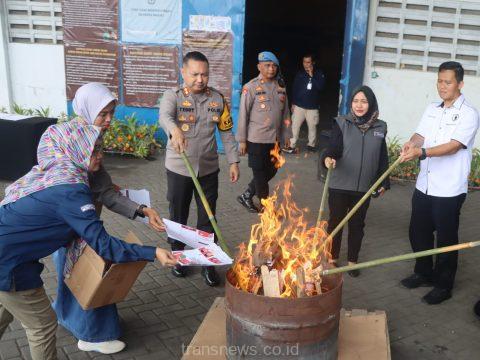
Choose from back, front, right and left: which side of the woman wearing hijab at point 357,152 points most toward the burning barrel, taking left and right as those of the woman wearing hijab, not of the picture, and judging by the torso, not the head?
front

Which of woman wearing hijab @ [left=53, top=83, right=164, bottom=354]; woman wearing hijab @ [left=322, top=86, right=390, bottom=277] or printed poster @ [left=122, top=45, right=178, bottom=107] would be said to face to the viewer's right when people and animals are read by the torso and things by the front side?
woman wearing hijab @ [left=53, top=83, right=164, bottom=354]

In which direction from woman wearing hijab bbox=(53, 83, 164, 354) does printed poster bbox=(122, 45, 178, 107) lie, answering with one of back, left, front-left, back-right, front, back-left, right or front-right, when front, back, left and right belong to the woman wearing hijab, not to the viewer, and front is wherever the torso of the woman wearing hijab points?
left

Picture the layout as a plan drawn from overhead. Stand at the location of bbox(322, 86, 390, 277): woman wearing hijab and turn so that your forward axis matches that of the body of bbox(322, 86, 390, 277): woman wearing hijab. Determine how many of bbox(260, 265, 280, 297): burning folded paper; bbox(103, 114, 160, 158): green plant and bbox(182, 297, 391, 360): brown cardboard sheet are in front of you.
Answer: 2

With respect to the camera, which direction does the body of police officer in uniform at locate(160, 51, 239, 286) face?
toward the camera

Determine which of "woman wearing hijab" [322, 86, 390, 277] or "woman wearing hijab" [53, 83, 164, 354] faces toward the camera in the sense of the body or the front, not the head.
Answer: "woman wearing hijab" [322, 86, 390, 277]

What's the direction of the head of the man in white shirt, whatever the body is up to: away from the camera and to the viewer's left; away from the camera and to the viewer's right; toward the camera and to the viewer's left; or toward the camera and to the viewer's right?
toward the camera and to the viewer's left

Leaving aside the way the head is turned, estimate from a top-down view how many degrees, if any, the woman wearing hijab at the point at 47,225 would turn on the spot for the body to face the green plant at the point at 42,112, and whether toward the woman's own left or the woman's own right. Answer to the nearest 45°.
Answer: approximately 90° to the woman's own left

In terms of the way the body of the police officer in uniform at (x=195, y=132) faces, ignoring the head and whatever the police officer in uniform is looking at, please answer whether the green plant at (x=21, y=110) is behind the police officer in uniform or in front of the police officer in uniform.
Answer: behind

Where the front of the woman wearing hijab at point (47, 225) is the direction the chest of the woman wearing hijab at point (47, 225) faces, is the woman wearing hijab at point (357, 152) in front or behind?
in front

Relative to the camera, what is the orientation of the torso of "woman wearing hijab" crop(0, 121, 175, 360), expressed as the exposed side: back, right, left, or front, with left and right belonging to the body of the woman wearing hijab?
right

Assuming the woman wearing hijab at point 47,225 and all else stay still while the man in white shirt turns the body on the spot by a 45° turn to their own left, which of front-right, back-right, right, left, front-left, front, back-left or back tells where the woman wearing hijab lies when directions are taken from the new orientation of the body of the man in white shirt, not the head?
front-right

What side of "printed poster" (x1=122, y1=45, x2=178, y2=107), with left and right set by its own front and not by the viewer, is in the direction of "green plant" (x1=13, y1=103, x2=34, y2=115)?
right

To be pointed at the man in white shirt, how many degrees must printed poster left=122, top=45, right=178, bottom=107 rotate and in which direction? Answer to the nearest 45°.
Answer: approximately 45° to its left

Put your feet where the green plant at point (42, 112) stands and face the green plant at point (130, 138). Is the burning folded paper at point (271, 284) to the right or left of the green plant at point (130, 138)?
right

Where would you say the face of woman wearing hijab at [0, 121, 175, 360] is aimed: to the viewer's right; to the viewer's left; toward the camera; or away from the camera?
to the viewer's right

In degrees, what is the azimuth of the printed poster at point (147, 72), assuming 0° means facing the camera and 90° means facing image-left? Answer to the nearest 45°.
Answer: approximately 0°

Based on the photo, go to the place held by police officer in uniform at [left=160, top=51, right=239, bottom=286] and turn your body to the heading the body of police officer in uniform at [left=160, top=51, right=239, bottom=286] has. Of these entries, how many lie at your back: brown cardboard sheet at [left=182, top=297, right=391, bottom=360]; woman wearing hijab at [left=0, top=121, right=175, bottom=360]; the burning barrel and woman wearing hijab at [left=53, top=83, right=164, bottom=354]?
0

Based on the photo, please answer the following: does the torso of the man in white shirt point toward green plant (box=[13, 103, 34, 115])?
no

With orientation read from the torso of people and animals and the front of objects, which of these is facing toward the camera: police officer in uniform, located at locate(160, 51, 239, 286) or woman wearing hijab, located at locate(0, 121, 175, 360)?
the police officer in uniform

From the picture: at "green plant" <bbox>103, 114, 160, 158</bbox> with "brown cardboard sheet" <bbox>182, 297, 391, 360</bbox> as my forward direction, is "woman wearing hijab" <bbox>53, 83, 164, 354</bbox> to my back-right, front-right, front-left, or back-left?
front-right

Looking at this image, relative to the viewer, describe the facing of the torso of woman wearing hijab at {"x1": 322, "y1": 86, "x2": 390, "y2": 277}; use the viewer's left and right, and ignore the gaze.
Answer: facing the viewer
